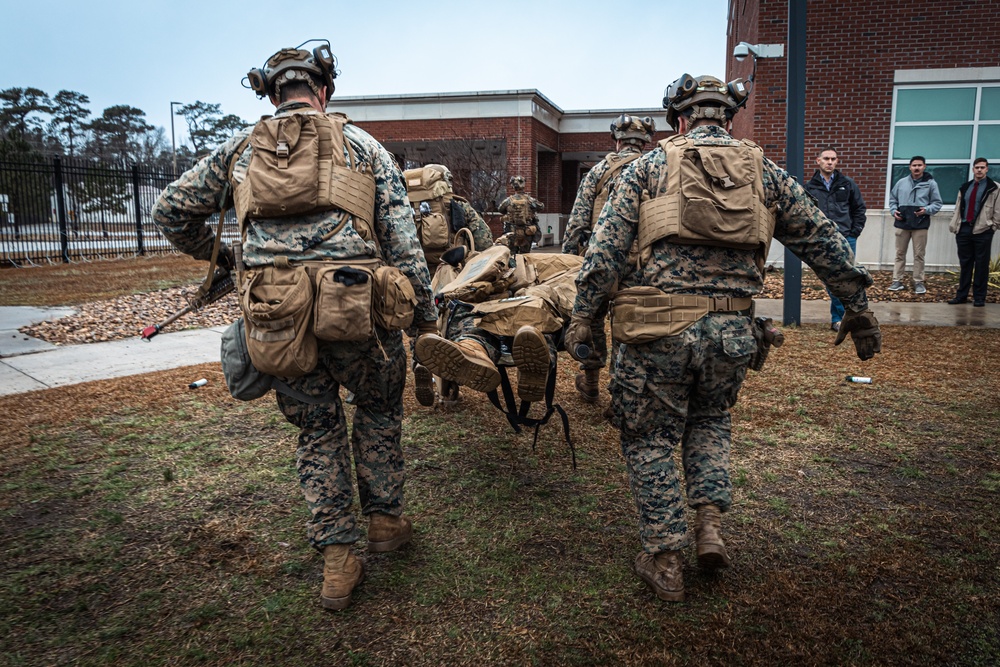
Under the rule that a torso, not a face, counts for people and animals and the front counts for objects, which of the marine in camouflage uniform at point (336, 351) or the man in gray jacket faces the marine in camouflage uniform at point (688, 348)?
the man in gray jacket

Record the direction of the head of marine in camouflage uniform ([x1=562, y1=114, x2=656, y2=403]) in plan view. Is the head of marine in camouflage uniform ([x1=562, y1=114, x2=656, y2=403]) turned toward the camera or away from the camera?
away from the camera

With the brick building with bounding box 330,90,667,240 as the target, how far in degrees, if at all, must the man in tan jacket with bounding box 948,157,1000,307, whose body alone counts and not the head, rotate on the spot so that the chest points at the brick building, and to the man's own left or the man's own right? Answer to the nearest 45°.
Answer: approximately 90° to the man's own right

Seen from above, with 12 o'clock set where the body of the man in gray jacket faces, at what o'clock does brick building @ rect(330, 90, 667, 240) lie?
The brick building is roughly at 4 o'clock from the man in gray jacket.

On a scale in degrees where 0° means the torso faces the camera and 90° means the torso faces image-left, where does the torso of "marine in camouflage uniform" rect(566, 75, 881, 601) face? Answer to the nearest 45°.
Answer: approximately 180°

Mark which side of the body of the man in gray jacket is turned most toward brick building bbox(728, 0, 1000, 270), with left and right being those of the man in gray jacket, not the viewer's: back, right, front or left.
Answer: back

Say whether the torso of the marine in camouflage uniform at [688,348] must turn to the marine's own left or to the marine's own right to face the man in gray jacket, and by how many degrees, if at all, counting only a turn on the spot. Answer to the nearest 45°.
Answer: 0° — they already face them

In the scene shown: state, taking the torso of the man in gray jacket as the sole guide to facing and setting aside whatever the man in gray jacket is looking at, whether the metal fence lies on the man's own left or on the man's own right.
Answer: on the man's own right

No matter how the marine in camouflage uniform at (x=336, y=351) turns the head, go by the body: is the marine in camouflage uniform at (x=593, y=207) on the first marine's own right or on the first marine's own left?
on the first marine's own right

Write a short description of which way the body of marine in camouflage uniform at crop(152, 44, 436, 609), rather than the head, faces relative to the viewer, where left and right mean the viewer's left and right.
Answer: facing away from the viewer
